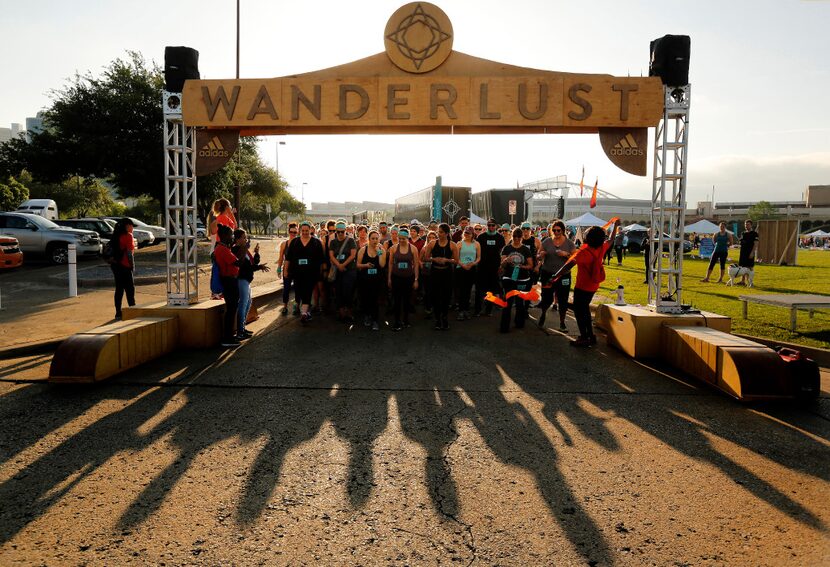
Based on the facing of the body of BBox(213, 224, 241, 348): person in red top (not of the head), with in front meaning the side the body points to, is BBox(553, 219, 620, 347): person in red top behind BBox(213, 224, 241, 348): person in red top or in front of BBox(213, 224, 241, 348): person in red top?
in front

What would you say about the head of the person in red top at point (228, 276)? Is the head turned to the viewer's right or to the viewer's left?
to the viewer's right

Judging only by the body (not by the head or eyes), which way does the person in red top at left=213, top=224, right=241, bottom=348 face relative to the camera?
to the viewer's right

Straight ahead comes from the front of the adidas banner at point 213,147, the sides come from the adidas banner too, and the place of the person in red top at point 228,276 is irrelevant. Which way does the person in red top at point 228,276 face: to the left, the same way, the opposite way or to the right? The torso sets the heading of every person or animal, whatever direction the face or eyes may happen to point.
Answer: to the left

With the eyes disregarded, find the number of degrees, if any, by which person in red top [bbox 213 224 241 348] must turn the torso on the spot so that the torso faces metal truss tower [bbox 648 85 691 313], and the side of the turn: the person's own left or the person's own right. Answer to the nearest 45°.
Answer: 0° — they already face it

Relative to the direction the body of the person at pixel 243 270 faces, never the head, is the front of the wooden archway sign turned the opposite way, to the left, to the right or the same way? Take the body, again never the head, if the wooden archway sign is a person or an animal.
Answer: to the right
